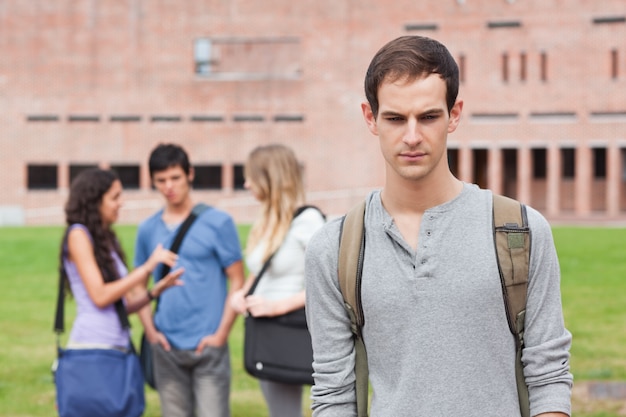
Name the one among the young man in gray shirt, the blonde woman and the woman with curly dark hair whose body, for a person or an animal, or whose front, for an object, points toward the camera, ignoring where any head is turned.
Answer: the young man in gray shirt

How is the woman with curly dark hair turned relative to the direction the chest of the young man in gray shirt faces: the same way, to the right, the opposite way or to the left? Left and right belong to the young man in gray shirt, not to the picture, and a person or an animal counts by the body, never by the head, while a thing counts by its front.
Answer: to the left

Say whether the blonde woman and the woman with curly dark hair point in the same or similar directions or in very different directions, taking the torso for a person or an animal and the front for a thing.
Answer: very different directions

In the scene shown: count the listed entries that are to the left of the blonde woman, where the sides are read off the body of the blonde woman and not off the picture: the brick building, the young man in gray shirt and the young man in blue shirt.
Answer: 1

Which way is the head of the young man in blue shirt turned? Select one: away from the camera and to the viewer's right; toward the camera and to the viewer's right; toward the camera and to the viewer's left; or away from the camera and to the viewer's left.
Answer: toward the camera and to the viewer's left

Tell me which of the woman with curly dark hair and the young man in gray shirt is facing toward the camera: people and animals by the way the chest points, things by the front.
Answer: the young man in gray shirt

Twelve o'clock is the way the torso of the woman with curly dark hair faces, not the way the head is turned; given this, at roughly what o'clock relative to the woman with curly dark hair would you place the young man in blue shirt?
The young man in blue shirt is roughly at 11 o'clock from the woman with curly dark hair.

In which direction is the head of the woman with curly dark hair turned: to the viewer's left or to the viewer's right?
to the viewer's right

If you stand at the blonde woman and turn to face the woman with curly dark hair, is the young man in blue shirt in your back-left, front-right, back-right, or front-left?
front-right

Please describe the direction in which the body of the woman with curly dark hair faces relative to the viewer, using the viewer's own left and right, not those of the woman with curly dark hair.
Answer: facing to the right of the viewer

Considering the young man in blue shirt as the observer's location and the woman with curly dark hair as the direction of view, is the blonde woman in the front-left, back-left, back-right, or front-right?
back-left

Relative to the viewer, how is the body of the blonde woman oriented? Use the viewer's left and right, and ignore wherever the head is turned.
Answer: facing to the left of the viewer

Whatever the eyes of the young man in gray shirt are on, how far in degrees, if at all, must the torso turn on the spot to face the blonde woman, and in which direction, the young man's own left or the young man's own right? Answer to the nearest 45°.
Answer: approximately 180°

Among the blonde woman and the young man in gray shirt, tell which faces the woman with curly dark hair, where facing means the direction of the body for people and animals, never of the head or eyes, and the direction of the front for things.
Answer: the blonde woman

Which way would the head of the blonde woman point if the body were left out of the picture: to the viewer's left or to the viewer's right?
to the viewer's left

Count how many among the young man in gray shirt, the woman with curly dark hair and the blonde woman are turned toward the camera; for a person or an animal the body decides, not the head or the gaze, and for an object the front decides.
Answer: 1

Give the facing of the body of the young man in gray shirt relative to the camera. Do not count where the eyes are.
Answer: toward the camera
